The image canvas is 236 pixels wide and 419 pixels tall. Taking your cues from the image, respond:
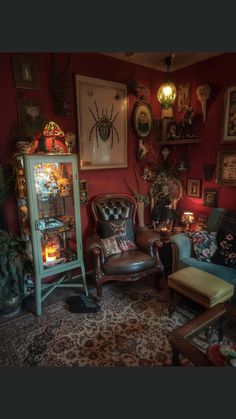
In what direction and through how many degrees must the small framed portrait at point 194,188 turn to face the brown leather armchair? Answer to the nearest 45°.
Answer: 0° — it already faces it

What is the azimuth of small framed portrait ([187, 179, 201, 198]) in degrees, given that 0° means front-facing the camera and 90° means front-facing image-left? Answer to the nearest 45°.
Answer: approximately 45°

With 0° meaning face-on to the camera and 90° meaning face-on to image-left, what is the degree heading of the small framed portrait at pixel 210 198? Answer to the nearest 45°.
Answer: approximately 45°

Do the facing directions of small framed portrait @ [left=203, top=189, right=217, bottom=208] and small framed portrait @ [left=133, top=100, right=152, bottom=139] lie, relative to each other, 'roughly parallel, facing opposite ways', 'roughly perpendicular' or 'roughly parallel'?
roughly perpendicular

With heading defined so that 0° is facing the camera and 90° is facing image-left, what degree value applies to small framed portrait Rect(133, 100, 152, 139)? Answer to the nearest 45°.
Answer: approximately 315°

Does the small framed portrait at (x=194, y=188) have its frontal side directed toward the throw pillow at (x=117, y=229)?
yes
